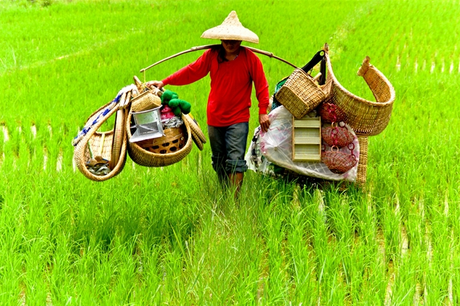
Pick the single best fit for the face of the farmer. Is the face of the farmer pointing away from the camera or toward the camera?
toward the camera

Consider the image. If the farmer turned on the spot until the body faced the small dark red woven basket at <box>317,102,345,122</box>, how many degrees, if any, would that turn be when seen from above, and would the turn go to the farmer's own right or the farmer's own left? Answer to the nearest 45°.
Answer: approximately 90° to the farmer's own left

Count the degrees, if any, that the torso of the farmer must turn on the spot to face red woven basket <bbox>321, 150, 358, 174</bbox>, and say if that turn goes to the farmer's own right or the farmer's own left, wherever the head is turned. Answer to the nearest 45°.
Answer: approximately 90° to the farmer's own left

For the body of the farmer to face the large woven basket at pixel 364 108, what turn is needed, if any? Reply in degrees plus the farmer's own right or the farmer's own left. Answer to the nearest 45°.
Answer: approximately 90° to the farmer's own left

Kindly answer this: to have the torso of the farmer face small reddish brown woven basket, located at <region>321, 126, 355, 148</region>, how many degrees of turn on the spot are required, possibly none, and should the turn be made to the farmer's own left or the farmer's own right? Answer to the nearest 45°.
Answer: approximately 90° to the farmer's own left

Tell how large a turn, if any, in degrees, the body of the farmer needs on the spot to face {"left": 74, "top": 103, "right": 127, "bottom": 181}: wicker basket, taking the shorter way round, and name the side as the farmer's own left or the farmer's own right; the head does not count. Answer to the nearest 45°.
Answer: approximately 45° to the farmer's own right

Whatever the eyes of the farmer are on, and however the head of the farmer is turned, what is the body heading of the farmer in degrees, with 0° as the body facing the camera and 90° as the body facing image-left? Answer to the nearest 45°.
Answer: approximately 0°
